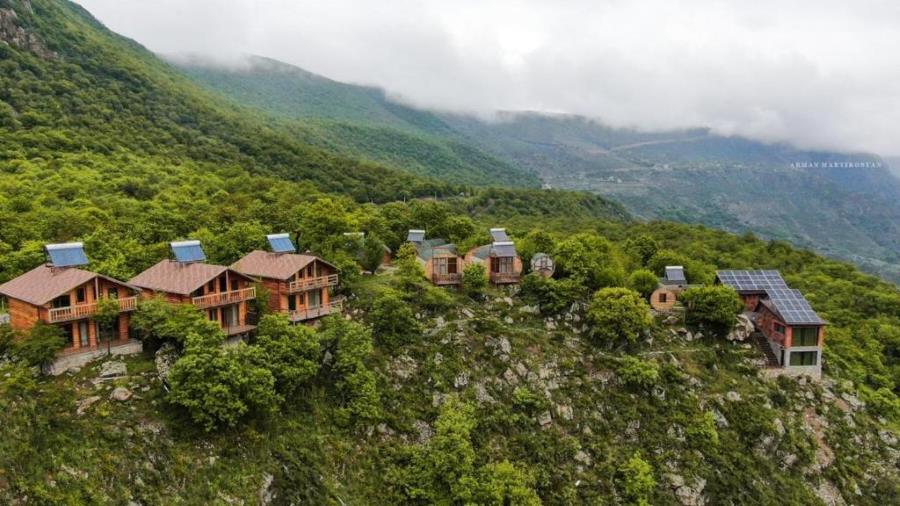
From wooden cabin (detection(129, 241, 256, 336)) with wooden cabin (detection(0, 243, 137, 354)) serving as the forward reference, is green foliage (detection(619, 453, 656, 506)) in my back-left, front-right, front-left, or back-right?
back-left

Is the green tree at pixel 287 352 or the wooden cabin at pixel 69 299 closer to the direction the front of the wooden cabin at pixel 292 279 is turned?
the green tree

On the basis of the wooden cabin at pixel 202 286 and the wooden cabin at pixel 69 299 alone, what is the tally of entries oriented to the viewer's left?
0

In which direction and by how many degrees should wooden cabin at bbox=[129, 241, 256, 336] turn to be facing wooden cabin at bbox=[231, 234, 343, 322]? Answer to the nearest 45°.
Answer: approximately 90° to its left

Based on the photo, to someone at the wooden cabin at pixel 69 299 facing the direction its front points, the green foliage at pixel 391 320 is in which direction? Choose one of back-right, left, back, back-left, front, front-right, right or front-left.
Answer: front-left

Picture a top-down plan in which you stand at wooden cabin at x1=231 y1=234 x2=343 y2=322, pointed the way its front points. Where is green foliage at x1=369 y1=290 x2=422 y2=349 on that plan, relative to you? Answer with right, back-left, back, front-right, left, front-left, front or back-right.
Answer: front-left

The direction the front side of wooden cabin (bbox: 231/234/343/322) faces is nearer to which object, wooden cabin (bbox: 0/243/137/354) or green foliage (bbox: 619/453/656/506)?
the green foliage

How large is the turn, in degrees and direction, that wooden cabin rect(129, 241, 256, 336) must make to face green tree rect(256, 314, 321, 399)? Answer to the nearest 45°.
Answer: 0° — it already faces it

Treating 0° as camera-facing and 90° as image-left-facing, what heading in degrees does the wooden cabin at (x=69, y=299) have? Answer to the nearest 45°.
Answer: approximately 315°

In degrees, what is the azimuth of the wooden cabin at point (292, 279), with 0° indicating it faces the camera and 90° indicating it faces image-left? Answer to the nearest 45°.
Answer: approximately 315°

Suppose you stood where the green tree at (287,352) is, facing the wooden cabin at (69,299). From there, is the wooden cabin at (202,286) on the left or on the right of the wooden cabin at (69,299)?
right

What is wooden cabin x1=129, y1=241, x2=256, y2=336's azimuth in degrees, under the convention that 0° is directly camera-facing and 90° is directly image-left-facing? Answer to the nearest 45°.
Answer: approximately 315°

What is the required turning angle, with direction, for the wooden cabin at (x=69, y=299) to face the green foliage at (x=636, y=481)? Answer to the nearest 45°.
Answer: approximately 45° to its left

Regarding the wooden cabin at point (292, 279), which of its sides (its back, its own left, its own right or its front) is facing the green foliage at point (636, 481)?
front

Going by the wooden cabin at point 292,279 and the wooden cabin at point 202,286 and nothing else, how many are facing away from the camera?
0

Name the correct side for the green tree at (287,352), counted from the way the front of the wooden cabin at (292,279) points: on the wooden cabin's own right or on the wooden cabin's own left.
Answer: on the wooden cabin's own right
